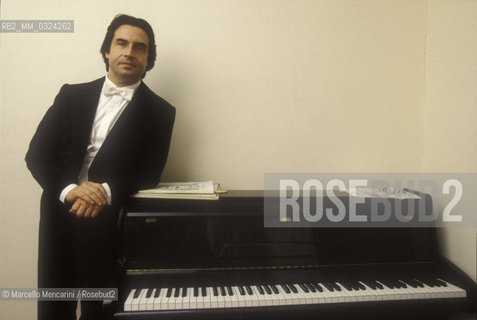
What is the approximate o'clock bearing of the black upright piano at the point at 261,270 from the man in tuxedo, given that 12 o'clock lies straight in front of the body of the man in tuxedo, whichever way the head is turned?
The black upright piano is roughly at 10 o'clock from the man in tuxedo.

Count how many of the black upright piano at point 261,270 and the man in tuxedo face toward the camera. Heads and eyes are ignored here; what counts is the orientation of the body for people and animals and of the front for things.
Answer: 2

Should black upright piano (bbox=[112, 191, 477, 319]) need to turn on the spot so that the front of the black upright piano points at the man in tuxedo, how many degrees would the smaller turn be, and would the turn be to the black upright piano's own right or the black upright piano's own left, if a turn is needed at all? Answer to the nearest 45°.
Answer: approximately 90° to the black upright piano's own right

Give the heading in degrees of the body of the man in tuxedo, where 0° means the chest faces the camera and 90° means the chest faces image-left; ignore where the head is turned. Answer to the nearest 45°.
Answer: approximately 0°
